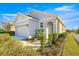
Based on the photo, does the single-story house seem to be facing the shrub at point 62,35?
no

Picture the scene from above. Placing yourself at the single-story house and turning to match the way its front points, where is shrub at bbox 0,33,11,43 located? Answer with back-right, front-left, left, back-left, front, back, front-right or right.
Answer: front-right

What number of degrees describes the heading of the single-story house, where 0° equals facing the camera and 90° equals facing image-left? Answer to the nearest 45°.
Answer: approximately 45°
